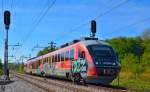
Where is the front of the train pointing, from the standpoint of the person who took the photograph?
facing the viewer and to the right of the viewer
